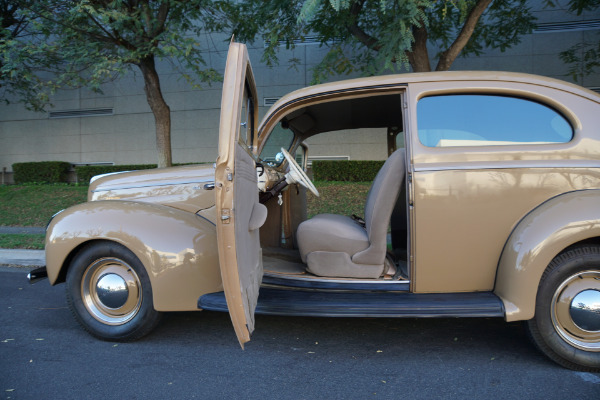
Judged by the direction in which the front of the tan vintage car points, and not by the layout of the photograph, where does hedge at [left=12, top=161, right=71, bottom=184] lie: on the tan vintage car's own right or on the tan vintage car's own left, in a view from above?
on the tan vintage car's own right

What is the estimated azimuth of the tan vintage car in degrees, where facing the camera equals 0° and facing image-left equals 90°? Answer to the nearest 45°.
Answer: approximately 90°

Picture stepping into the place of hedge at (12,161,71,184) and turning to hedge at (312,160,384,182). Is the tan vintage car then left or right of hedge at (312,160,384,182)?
right

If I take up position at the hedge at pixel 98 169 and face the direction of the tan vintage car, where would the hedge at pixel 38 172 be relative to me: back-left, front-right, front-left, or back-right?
back-right

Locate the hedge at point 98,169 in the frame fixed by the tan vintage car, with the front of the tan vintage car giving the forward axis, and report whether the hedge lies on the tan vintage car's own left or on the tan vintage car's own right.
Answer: on the tan vintage car's own right

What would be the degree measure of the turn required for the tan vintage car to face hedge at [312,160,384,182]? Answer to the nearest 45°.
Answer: approximately 90° to its right
